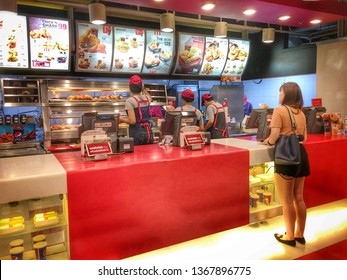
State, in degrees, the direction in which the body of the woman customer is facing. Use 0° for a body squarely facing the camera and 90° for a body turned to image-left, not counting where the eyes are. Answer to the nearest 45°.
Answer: approximately 135°

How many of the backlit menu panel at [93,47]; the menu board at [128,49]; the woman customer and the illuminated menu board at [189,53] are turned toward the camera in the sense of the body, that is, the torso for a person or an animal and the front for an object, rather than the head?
3

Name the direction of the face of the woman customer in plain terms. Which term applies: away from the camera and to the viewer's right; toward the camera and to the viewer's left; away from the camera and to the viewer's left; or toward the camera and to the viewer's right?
away from the camera and to the viewer's left

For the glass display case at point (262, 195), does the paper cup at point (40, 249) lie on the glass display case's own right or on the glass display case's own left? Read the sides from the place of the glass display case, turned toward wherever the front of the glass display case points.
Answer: on the glass display case's own right

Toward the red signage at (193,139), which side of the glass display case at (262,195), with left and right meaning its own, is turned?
right

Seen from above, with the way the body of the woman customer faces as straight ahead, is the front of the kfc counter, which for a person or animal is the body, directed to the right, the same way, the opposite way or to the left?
the opposite way
